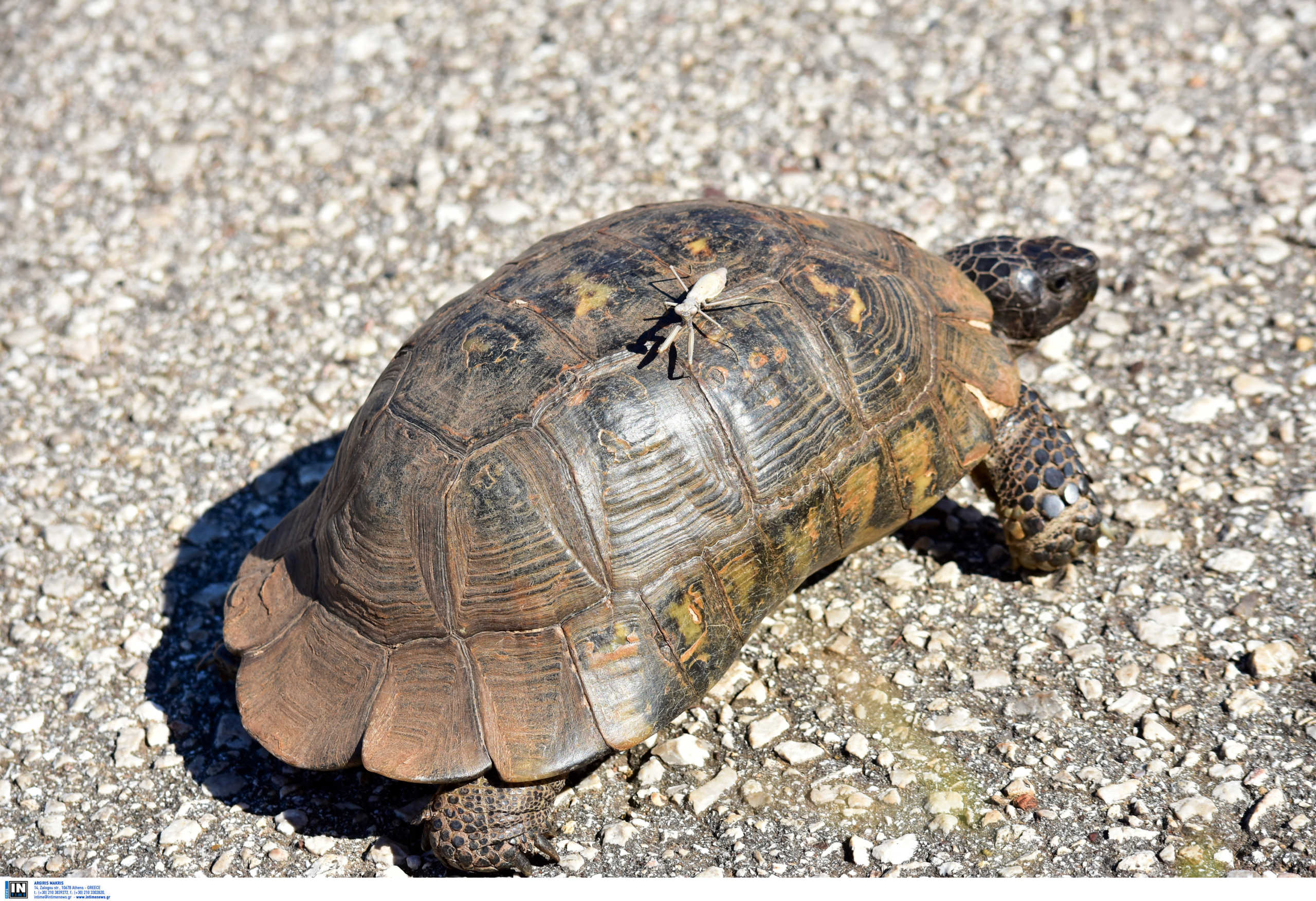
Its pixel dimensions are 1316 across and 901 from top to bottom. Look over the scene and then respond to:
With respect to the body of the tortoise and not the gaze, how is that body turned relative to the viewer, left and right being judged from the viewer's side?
facing away from the viewer and to the right of the viewer

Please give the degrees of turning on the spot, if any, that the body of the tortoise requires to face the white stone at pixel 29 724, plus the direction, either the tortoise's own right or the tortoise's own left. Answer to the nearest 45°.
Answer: approximately 135° to the tortoise's own left

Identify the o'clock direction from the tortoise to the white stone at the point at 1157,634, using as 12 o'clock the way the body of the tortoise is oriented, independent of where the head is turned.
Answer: The white stone is roughly at 2 o'clock from the tortoise.

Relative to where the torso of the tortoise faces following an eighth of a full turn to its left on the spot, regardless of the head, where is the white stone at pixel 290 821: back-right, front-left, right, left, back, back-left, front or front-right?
left

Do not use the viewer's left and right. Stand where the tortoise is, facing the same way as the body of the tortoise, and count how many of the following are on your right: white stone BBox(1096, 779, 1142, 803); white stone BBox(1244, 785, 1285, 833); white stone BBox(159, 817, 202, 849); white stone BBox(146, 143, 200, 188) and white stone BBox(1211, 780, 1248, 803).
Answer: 3

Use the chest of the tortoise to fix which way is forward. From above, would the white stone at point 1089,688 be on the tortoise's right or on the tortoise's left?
on the tortoise's right

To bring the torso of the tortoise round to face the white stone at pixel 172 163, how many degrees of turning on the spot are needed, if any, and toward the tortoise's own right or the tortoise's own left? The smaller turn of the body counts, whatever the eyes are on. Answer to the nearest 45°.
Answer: approximately 45° to the tortoise's own left

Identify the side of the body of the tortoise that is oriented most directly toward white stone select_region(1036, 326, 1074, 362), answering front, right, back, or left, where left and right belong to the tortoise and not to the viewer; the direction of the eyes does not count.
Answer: front

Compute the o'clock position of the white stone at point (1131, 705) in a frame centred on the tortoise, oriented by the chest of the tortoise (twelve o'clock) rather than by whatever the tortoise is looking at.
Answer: The white stone is roughly at 2 o'clock from the tortoise.

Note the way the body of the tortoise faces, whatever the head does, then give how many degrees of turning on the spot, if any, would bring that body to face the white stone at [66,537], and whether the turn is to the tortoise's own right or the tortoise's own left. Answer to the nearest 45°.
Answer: approximately 90° to the tortoise's own left

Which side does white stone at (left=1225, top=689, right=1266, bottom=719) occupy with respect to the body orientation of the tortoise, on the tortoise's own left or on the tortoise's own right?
on the tortoise's own right

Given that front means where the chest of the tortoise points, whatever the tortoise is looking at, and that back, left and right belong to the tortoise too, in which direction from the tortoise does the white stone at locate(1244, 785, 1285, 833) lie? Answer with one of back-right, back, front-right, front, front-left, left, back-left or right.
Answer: right

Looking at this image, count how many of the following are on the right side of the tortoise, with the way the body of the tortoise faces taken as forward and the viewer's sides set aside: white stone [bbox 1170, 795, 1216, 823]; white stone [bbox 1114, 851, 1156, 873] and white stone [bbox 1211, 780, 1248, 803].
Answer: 3

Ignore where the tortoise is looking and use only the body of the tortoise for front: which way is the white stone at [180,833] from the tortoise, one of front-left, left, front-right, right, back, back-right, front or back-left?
back-left
